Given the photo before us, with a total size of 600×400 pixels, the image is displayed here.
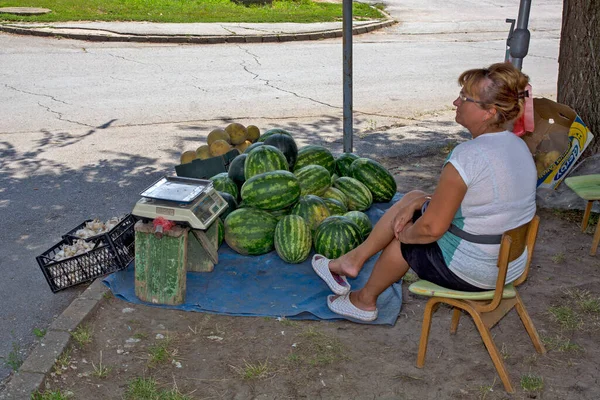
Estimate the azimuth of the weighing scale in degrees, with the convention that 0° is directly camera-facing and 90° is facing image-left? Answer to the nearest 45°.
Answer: approximately 315°

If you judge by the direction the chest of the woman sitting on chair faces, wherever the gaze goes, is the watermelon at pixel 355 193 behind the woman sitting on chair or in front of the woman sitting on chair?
in front

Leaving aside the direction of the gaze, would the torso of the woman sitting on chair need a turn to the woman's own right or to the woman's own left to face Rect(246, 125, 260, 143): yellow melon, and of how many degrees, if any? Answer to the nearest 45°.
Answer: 0° — they already face it

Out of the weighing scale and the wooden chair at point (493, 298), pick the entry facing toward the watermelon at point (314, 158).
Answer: the wooden chair

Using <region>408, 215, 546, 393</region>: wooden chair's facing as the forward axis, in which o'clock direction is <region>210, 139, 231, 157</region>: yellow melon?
The yellow melon is roughly at 12 o'clock from the wooden chair.

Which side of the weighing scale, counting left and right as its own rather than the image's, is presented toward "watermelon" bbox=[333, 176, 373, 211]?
left

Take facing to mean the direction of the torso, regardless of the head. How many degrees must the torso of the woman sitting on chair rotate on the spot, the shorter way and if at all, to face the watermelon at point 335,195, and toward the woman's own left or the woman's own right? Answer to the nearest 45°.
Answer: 0° — they already face it

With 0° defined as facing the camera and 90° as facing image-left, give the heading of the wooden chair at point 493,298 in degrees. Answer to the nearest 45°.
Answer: approximately 135°

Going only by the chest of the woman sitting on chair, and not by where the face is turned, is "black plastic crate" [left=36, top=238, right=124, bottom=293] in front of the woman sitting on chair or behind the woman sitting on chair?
in front

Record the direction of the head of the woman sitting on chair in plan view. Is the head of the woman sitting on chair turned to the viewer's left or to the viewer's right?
to the viewer's left
